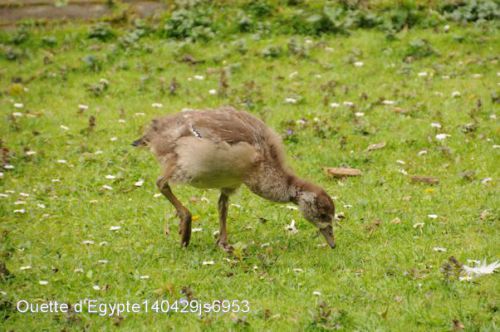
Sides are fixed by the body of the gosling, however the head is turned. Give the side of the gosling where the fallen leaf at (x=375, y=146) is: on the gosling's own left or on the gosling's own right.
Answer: on the gosling's own left

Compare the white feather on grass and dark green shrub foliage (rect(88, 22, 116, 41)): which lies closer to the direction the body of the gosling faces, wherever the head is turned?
the white feather on grass

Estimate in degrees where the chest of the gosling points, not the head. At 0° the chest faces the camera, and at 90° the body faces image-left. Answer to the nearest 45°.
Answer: approximately 270°

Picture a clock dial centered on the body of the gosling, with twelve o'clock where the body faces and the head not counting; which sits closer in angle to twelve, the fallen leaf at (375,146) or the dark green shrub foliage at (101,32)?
the fallen leaf

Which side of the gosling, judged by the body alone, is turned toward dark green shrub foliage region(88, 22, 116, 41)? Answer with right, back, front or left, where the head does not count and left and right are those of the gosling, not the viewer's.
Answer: left

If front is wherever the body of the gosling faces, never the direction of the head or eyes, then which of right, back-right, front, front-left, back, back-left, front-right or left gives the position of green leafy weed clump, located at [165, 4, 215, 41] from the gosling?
left

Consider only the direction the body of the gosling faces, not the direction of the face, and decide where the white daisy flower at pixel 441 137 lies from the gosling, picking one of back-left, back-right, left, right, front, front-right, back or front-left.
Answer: front-left

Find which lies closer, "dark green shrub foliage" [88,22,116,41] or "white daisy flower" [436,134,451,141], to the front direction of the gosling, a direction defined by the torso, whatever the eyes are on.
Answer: the white daisy flower

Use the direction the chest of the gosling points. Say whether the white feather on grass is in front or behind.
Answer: in front

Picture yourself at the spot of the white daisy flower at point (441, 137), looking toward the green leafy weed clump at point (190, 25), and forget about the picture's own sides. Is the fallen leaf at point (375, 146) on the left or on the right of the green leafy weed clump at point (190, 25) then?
left

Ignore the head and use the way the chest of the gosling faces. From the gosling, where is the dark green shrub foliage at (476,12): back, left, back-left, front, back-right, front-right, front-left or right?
front-left
